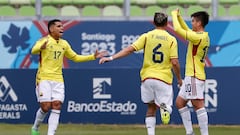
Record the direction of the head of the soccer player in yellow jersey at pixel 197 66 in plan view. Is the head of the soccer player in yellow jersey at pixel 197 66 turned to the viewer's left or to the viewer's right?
to the viewer's left

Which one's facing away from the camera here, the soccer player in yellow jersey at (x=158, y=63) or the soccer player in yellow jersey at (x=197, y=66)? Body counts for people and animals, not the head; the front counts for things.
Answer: the soccer player in yellow jersey at (x=158, y=63)

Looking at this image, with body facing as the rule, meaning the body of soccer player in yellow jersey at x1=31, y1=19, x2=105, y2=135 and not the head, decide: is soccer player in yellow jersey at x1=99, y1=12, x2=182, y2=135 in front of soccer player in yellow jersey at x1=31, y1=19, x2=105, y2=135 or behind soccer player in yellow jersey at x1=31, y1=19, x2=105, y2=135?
in front

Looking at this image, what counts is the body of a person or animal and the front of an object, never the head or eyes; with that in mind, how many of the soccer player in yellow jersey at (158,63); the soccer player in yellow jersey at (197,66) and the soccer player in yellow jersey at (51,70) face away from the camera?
1

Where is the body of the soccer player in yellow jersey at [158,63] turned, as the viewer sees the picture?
away from the camera

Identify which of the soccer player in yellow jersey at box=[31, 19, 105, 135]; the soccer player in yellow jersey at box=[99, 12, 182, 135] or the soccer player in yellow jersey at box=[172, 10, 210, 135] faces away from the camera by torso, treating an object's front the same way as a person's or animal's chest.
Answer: the soccer player in yellow jersey at box=[99, 12, 182, 135]

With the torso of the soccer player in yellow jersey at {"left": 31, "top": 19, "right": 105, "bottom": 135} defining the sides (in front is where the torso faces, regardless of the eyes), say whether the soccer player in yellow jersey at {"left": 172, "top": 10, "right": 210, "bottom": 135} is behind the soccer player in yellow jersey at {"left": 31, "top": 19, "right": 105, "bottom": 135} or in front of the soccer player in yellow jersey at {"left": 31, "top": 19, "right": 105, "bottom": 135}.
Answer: in front
